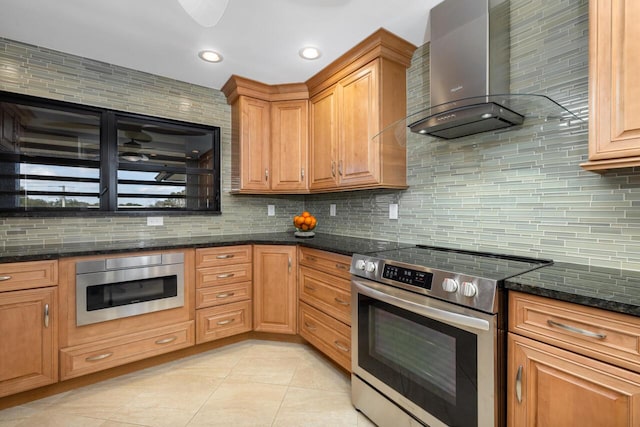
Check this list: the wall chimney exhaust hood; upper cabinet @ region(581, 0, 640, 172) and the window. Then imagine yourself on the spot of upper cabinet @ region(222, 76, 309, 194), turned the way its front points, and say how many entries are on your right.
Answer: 1

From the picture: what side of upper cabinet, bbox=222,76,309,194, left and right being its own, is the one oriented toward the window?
right

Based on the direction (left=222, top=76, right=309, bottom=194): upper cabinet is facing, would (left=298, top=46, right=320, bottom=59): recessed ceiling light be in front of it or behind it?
in front

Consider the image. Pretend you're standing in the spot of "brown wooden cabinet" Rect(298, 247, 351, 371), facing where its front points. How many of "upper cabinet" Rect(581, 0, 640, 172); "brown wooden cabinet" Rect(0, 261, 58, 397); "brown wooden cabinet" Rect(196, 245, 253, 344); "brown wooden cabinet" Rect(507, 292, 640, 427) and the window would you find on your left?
2

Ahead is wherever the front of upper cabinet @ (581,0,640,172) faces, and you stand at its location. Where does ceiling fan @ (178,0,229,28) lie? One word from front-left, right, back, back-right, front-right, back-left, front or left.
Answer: front-right

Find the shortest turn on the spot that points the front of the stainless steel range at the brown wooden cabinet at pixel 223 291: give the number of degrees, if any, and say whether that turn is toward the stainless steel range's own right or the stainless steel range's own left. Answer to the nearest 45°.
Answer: approximately 45° to the stainless steel range's own right
